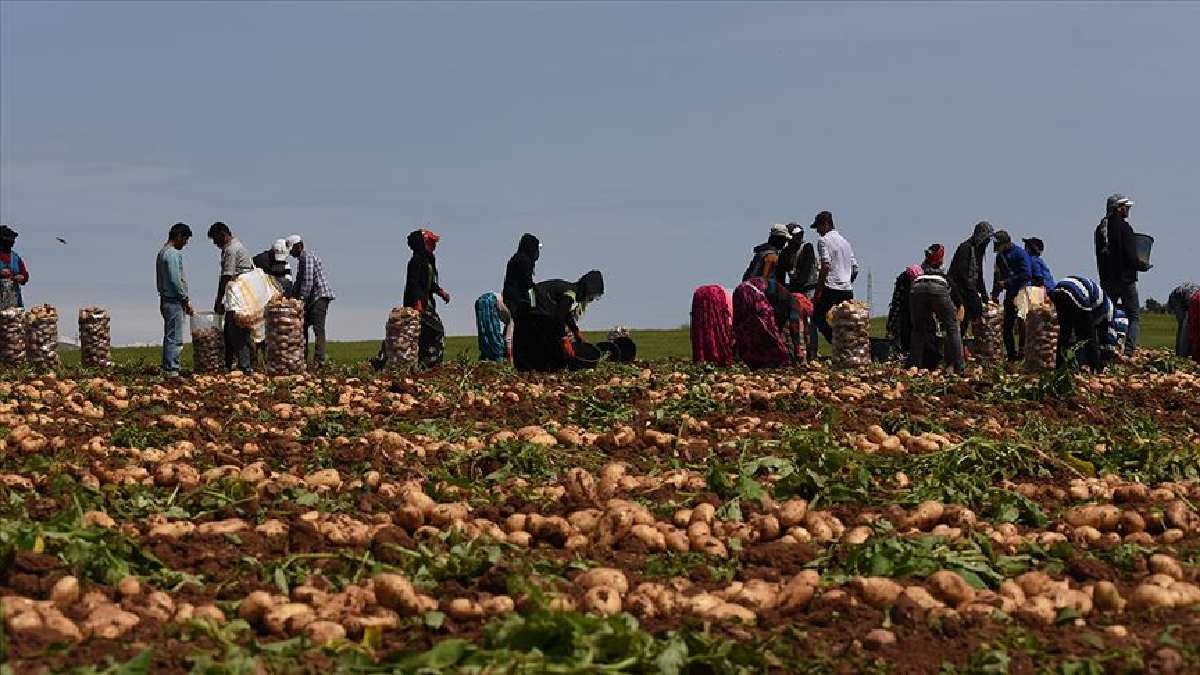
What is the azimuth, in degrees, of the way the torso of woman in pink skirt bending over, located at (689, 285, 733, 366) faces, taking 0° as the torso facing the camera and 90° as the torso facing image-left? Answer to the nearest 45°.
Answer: approximately 180°

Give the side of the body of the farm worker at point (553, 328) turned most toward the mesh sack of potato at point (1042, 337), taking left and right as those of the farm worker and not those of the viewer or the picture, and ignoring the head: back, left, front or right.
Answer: front

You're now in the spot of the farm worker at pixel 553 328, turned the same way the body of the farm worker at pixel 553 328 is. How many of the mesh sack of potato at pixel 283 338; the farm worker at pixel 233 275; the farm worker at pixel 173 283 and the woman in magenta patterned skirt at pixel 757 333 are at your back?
3

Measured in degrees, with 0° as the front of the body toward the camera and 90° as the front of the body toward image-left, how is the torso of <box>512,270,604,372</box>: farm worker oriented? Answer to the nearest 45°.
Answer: approximately 270°

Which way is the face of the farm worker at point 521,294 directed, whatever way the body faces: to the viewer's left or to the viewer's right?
to the viewer's right

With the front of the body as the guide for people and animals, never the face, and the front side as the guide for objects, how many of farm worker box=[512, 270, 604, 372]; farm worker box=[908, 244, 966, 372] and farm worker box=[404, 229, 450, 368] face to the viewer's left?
0

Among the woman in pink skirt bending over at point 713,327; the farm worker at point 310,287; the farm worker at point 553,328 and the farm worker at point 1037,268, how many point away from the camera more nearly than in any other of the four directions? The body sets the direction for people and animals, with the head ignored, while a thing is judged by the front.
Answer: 1

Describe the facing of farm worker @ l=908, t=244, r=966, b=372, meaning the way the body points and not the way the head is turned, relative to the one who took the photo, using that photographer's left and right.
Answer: facing away from the viewer

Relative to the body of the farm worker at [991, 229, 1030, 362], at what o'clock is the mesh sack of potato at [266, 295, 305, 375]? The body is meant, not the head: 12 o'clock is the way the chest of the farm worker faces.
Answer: The mesh sack of potato is roughly at 11 o'clock from the farm worker.

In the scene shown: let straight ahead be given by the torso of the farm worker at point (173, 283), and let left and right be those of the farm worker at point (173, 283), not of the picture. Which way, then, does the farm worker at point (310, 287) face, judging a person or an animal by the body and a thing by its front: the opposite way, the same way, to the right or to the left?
the opposite way
